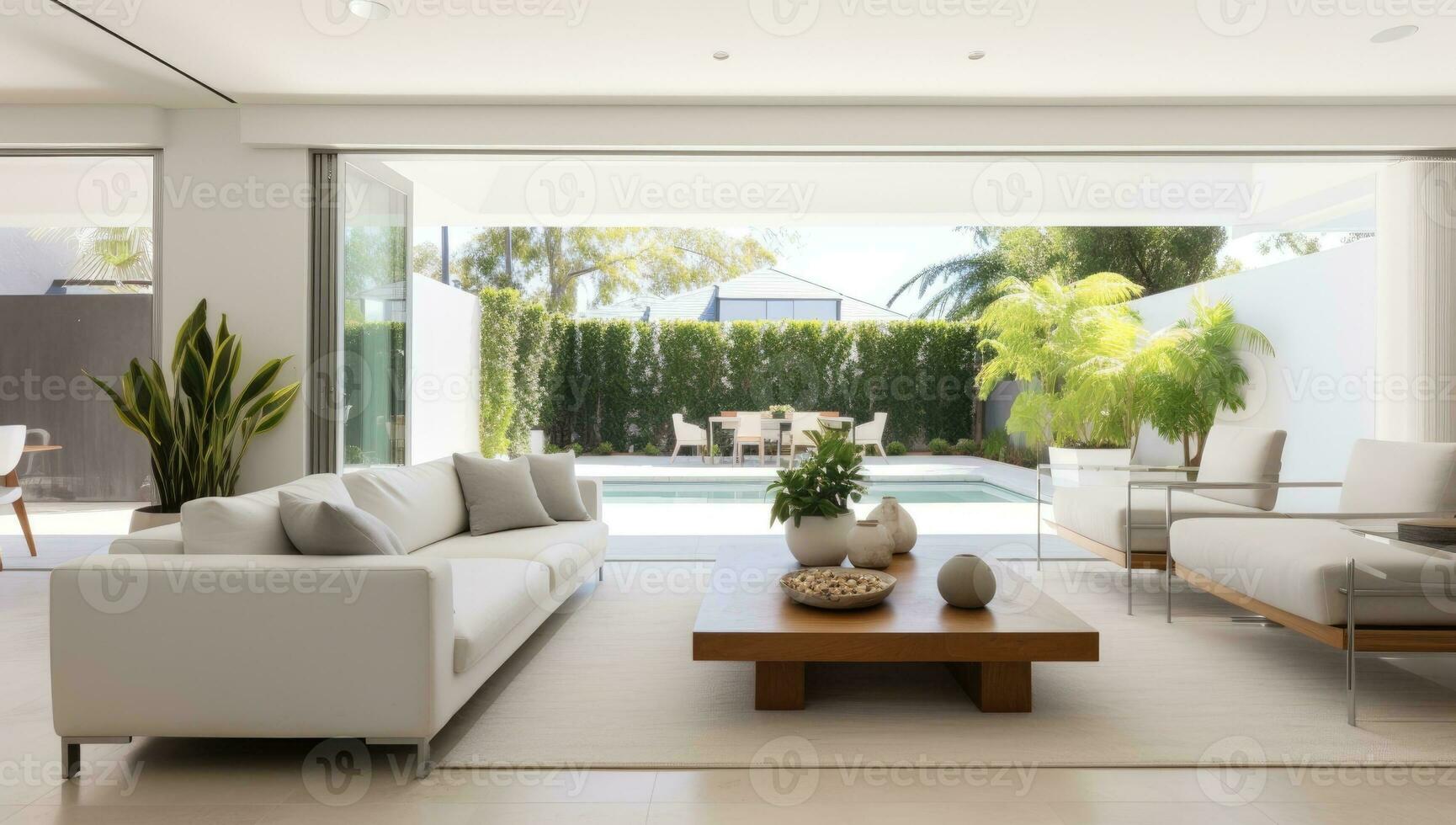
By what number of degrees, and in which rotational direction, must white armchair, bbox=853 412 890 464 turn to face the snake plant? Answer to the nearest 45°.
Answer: approximately 45° to its left

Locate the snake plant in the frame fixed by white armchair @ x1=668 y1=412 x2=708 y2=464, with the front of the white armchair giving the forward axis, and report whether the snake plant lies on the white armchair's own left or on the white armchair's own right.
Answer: on the white armchair's own right

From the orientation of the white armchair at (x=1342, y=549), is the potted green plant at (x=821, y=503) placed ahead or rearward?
ahead

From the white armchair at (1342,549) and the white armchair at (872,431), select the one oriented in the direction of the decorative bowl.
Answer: the white armchair at (1342,549)

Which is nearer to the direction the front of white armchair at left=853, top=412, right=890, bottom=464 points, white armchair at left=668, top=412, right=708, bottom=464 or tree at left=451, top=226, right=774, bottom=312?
the white armchair

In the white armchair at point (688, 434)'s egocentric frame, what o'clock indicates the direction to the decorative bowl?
The decorative bowl is roughly at 3 o'clock from the white armchair.

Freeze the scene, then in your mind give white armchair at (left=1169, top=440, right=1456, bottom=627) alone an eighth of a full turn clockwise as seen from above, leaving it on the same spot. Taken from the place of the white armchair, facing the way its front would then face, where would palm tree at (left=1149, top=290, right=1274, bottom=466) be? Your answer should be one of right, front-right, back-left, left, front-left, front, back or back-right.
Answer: right

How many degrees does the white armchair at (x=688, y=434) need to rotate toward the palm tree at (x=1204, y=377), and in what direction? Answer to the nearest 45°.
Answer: approximately 45° to its right

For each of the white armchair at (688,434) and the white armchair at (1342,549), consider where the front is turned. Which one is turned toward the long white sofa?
the white armchair at (1342,549)

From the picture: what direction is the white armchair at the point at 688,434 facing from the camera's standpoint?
to the viewer's right

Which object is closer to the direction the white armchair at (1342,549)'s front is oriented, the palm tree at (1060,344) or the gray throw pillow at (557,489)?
the gray throw pillow

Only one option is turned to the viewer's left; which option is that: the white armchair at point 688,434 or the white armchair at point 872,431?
the white armchair at point 872,431

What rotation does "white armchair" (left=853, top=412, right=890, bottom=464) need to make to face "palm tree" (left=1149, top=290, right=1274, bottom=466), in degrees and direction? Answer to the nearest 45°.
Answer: approximately 135° to its left

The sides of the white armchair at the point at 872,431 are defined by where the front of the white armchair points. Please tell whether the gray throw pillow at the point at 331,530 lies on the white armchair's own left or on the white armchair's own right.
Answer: on the white armchair's own left

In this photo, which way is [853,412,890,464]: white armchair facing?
to the viewer's left

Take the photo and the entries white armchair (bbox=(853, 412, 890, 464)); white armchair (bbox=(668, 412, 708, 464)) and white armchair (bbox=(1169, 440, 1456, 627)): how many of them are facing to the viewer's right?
1

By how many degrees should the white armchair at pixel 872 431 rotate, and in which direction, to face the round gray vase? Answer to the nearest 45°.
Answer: approximately 90° to its left

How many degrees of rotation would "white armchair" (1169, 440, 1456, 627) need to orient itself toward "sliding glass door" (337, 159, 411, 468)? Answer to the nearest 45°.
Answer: approximately 45° to its right

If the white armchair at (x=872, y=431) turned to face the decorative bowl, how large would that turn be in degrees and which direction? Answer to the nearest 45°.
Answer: approximately 90° to its left

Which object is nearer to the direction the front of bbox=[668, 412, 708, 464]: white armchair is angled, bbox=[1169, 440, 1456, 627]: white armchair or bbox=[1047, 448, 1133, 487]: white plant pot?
the white plant pot

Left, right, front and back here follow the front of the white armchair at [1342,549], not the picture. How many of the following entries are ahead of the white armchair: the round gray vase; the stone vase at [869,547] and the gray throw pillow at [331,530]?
3
